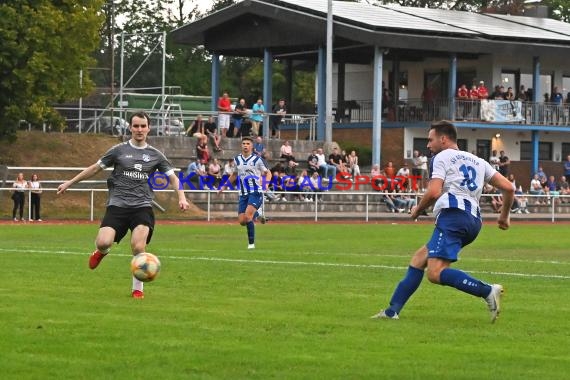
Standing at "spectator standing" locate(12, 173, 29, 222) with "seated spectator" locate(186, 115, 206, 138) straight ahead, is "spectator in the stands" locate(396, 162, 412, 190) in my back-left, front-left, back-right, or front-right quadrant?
front-right

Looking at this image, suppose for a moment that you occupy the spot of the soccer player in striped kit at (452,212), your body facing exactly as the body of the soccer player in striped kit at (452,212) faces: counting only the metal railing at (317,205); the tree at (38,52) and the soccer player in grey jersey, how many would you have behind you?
0

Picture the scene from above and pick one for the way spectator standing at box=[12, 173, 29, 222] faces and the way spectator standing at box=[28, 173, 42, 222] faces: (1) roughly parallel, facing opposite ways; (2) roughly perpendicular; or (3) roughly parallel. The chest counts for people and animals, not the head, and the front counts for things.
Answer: roughly parallel

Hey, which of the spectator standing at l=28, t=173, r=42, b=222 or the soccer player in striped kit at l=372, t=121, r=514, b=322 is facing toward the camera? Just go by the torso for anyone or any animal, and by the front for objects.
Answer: the spectator standing

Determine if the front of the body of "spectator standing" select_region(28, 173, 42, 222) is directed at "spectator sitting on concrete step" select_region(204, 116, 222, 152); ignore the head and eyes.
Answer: no

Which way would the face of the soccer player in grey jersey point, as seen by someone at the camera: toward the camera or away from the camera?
toward the camera

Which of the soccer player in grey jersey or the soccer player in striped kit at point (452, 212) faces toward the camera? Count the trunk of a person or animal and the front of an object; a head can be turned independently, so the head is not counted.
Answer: the soccer player in grey jersey

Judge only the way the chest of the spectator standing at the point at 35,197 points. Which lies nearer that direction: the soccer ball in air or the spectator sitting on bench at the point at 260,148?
the soccer ball in air

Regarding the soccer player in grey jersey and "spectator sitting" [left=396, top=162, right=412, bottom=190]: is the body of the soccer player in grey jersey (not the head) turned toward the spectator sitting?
no

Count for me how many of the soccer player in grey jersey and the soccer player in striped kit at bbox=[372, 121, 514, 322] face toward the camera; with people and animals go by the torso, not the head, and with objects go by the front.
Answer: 1

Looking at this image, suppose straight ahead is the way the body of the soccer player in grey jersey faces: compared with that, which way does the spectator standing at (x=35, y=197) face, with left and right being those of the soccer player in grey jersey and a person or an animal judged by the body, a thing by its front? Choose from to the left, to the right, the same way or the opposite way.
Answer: the same way

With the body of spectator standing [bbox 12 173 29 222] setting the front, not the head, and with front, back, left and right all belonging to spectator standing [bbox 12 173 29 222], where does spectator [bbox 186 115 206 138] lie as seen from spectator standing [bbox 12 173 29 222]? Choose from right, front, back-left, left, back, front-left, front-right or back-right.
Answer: back-left

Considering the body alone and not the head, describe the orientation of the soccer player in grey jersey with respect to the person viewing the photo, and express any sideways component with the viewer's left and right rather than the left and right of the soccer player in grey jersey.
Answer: facing the viewer

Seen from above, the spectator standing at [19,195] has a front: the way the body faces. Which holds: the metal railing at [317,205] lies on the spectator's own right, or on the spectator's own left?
on the spectator's own left

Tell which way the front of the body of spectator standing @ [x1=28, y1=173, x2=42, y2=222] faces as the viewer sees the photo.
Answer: toward the camera
